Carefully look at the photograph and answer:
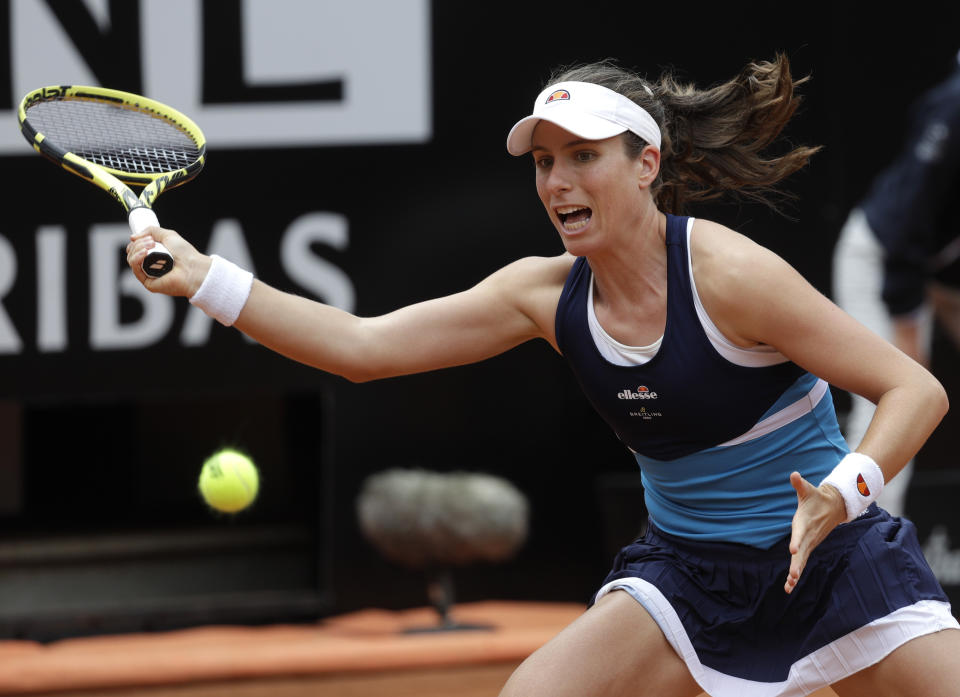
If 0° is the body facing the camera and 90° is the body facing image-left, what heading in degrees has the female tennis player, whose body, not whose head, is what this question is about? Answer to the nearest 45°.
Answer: approximately 45°

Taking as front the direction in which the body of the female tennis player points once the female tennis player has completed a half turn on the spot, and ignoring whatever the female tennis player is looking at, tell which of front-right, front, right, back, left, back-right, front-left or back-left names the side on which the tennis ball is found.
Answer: left

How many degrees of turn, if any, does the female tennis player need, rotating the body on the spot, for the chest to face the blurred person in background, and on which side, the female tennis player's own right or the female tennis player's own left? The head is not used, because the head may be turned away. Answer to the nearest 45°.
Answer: approximately 135° to the female tennis player's own right
